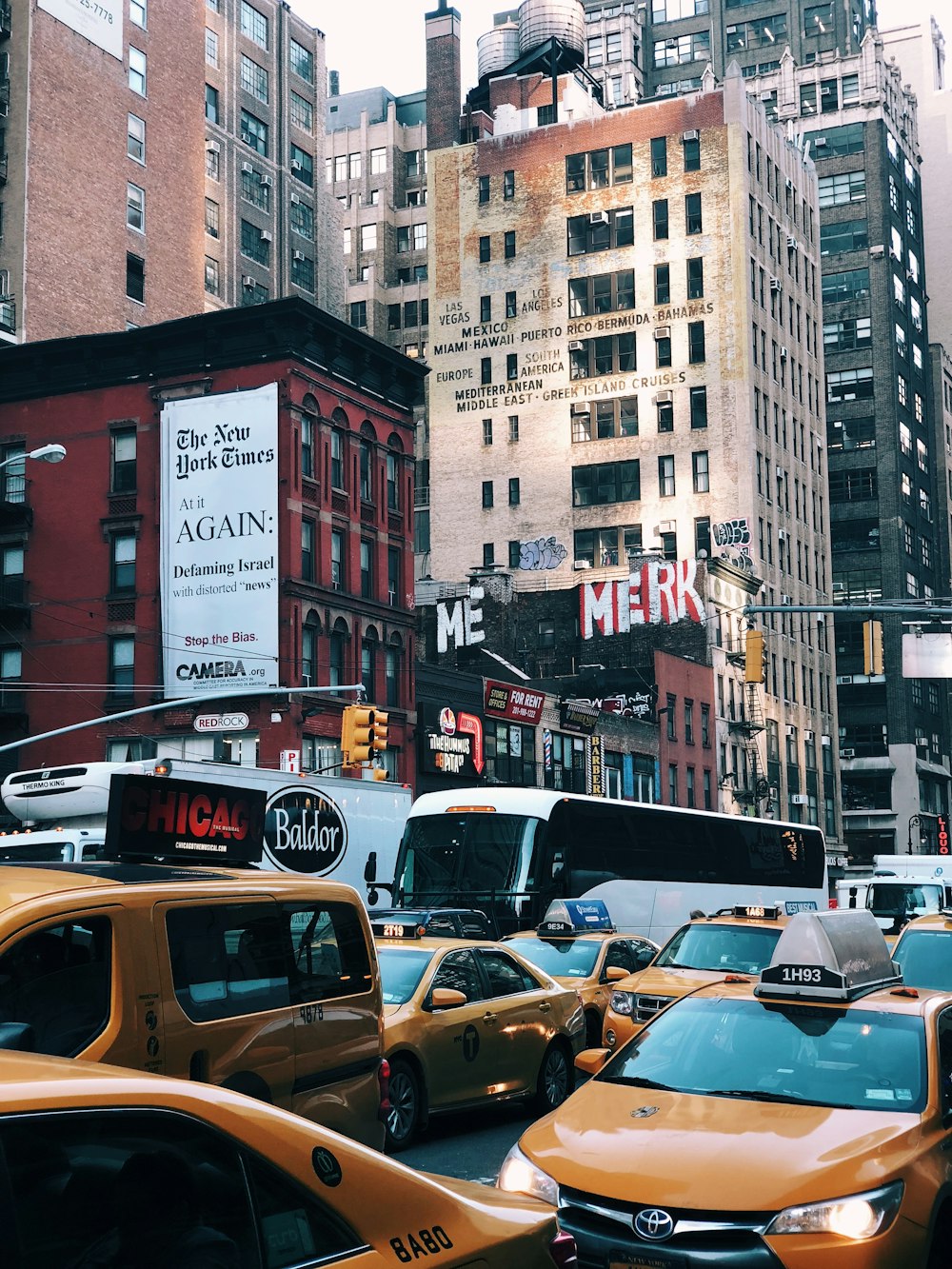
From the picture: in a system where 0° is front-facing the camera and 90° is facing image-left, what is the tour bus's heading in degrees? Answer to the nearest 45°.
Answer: approximately 45°

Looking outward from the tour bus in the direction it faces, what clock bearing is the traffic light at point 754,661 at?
The traffic light is roughly at 8 o'clock from the tour bus.

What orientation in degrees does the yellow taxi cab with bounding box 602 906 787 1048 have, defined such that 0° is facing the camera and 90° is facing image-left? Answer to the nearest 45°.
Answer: approximately 45°

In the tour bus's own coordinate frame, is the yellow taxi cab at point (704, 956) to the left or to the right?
on its left
